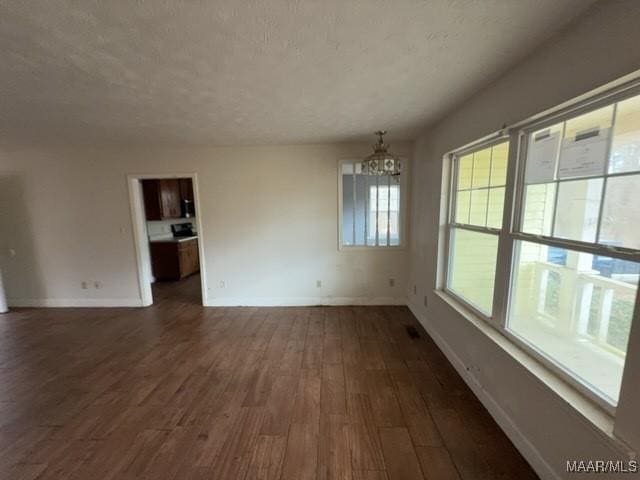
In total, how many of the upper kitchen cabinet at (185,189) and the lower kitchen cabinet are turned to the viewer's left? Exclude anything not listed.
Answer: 0

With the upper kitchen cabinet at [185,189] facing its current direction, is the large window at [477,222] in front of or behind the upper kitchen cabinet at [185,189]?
in front

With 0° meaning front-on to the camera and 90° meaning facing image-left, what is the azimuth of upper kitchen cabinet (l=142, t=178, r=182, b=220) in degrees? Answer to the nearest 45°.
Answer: approximately 315°

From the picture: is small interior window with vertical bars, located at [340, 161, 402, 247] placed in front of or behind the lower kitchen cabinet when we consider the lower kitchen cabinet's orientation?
in front

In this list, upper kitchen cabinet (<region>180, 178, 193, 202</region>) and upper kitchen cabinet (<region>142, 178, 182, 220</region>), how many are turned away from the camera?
0

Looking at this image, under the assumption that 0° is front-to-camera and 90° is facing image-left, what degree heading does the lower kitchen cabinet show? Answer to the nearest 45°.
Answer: approximately 315°

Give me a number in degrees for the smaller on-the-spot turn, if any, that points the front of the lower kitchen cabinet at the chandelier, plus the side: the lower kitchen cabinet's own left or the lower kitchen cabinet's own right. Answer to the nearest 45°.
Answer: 0° — it already faces it

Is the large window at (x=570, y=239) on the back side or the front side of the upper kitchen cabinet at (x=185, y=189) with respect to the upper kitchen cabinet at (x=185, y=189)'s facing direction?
on the front side
